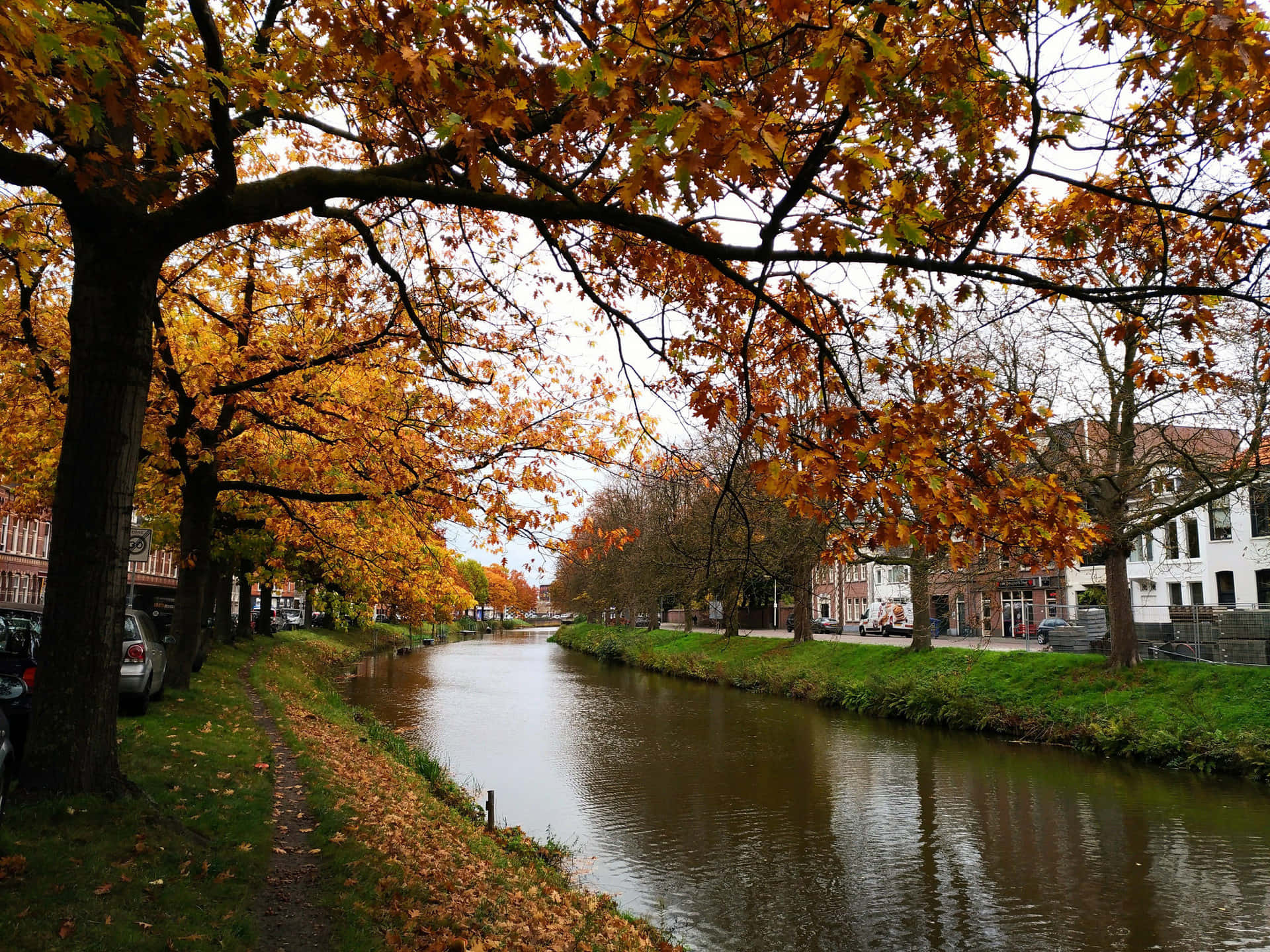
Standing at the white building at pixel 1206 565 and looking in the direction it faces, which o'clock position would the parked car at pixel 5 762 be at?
The parked car is roughly at 11 o'clock from the white building.

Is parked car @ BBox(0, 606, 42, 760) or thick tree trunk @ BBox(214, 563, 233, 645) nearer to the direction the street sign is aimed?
the parked car

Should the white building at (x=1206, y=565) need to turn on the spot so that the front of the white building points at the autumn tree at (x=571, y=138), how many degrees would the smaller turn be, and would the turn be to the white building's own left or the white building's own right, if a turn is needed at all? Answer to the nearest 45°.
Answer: approximately 45° to the white building's own left

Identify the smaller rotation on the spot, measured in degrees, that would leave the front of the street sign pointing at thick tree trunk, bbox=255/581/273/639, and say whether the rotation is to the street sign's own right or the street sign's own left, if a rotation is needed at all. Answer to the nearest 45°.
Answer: approximately 180°

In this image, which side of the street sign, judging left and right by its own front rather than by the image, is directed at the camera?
front

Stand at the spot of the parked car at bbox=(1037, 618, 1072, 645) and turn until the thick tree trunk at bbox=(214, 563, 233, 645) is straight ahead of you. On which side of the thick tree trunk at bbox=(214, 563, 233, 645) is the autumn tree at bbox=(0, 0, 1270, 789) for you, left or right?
left

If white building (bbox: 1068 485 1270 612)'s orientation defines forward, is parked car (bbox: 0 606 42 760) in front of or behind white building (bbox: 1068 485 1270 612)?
in front

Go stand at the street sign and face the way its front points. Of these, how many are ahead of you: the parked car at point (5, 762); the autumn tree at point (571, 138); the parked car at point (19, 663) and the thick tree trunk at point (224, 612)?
3

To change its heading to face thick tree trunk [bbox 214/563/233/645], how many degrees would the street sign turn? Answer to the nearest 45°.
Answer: approximately 180°

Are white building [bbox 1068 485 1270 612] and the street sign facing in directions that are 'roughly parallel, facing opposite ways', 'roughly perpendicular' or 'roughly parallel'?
roughly perpendicular

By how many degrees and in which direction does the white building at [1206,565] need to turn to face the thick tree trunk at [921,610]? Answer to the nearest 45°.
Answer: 0° — it already faces it

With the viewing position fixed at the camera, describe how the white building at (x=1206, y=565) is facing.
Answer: facing the viewer and to the left of the viewer

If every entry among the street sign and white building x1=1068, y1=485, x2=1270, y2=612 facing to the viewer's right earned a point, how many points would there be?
0

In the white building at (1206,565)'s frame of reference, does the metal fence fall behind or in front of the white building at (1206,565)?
in front

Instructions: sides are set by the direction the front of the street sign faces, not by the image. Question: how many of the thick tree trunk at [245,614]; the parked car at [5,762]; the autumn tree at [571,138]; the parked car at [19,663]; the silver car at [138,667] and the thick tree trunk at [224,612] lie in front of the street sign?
4

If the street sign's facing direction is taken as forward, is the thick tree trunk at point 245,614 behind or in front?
behind

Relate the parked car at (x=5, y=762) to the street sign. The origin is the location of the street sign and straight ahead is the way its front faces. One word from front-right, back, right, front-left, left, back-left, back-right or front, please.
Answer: front

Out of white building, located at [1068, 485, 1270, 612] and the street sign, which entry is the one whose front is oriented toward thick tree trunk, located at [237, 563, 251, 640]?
the white building
